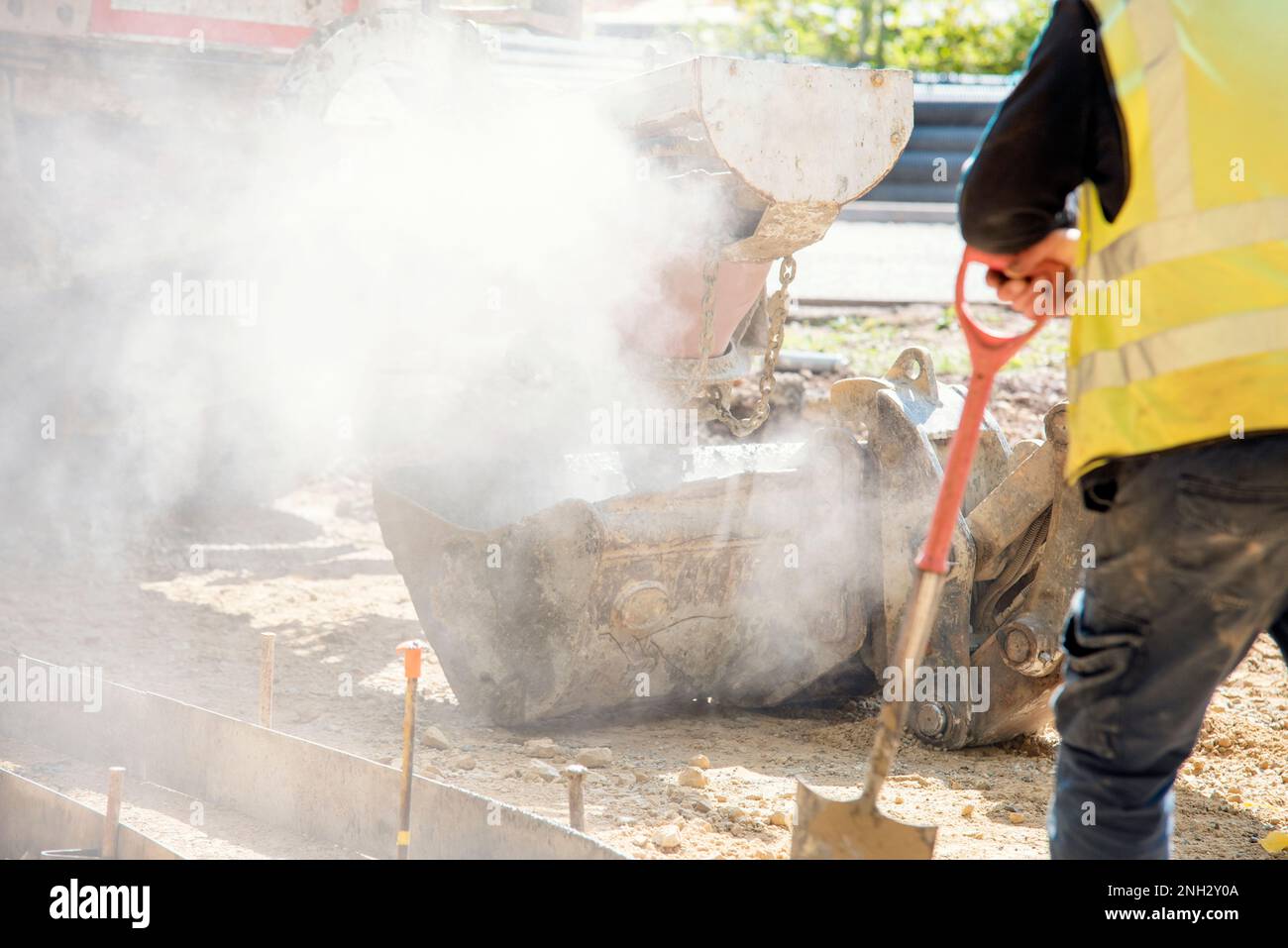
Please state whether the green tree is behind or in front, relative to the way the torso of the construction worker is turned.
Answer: in front

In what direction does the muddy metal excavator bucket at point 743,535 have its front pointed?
to the viewer's left

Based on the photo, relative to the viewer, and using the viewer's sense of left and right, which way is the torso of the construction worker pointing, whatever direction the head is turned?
facing away from the viewer and to the left of the viewer

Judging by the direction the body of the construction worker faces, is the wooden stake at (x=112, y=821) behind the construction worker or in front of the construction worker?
in front

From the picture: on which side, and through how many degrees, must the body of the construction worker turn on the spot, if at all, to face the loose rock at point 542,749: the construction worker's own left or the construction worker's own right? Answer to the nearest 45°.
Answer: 0° — they already face it
